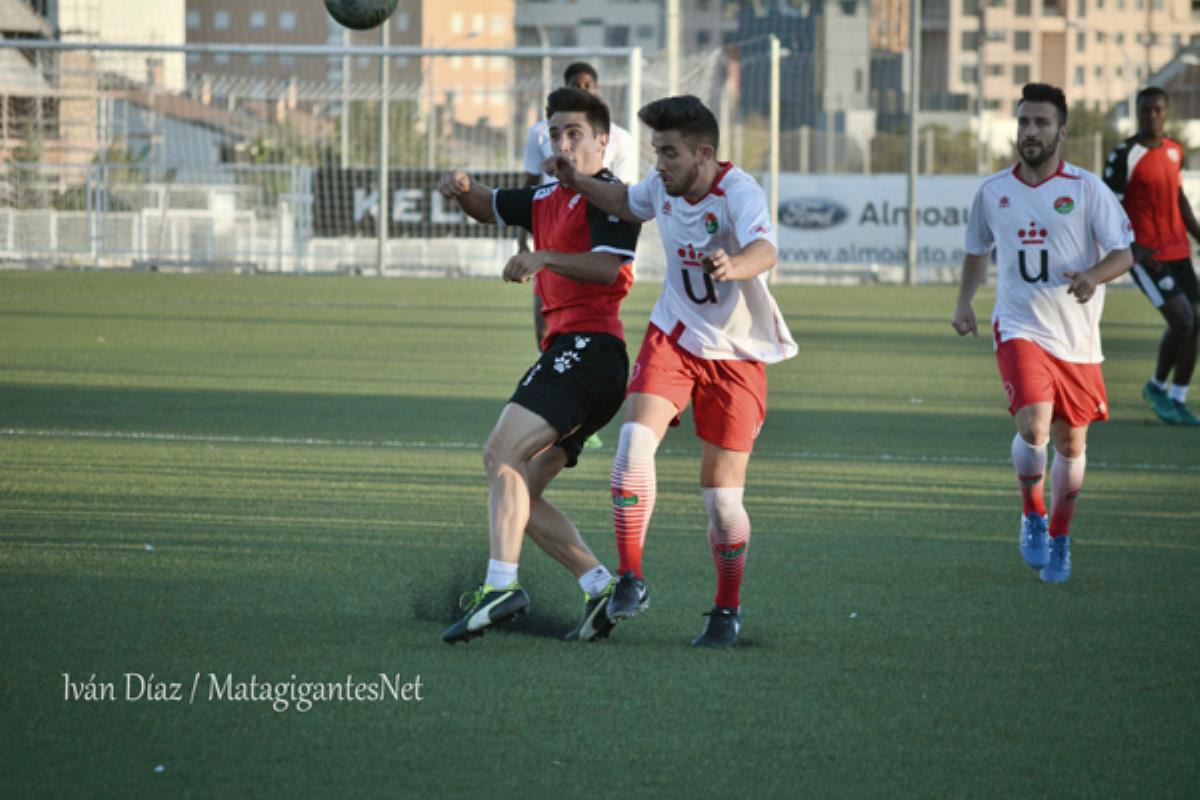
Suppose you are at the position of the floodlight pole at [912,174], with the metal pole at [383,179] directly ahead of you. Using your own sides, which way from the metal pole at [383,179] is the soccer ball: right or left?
left

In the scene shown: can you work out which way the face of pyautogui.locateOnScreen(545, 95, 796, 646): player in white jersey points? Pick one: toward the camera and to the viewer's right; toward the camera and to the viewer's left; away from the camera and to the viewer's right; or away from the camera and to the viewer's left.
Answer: toward the camera and to the viewer's left

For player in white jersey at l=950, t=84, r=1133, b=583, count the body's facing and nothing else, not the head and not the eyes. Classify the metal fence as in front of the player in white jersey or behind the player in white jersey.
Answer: behind

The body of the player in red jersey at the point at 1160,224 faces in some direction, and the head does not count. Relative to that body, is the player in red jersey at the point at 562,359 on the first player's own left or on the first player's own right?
on the first player's own right

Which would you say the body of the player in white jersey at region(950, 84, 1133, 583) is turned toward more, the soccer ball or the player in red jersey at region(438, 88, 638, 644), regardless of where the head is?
the player in red jersey

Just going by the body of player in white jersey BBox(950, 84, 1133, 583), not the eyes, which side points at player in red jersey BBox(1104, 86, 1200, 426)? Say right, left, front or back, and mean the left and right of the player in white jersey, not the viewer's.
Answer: back

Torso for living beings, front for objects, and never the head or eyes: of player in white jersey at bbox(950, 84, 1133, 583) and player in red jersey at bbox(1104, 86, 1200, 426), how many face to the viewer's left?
0

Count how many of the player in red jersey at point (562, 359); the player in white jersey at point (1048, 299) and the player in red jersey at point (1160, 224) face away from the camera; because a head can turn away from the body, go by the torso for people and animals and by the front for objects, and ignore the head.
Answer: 0

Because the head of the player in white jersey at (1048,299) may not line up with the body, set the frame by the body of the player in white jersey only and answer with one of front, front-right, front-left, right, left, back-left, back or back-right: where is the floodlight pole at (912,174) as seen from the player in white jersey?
back

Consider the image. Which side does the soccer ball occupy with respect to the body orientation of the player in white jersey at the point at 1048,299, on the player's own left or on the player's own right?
on the player's own right

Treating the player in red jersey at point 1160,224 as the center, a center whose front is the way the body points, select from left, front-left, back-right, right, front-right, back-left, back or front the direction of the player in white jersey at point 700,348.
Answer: front-right

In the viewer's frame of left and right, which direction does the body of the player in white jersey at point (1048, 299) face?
facing the viewer
